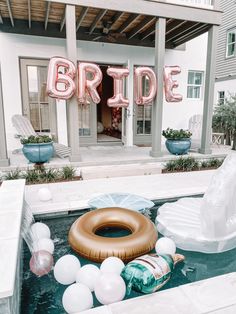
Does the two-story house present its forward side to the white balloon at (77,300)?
yes

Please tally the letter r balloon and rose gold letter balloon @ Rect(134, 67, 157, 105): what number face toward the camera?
2

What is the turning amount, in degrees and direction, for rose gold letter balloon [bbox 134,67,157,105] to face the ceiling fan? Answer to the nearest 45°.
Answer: approximately 135° to its right

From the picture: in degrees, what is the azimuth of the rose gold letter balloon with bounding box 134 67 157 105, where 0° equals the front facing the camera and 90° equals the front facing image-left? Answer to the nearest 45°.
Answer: approximately 0°

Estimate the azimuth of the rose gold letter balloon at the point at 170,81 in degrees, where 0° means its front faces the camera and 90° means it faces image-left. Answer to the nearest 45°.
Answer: approximately 0°

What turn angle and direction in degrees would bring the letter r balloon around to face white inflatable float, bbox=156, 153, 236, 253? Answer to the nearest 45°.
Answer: approximately 45° to its left
